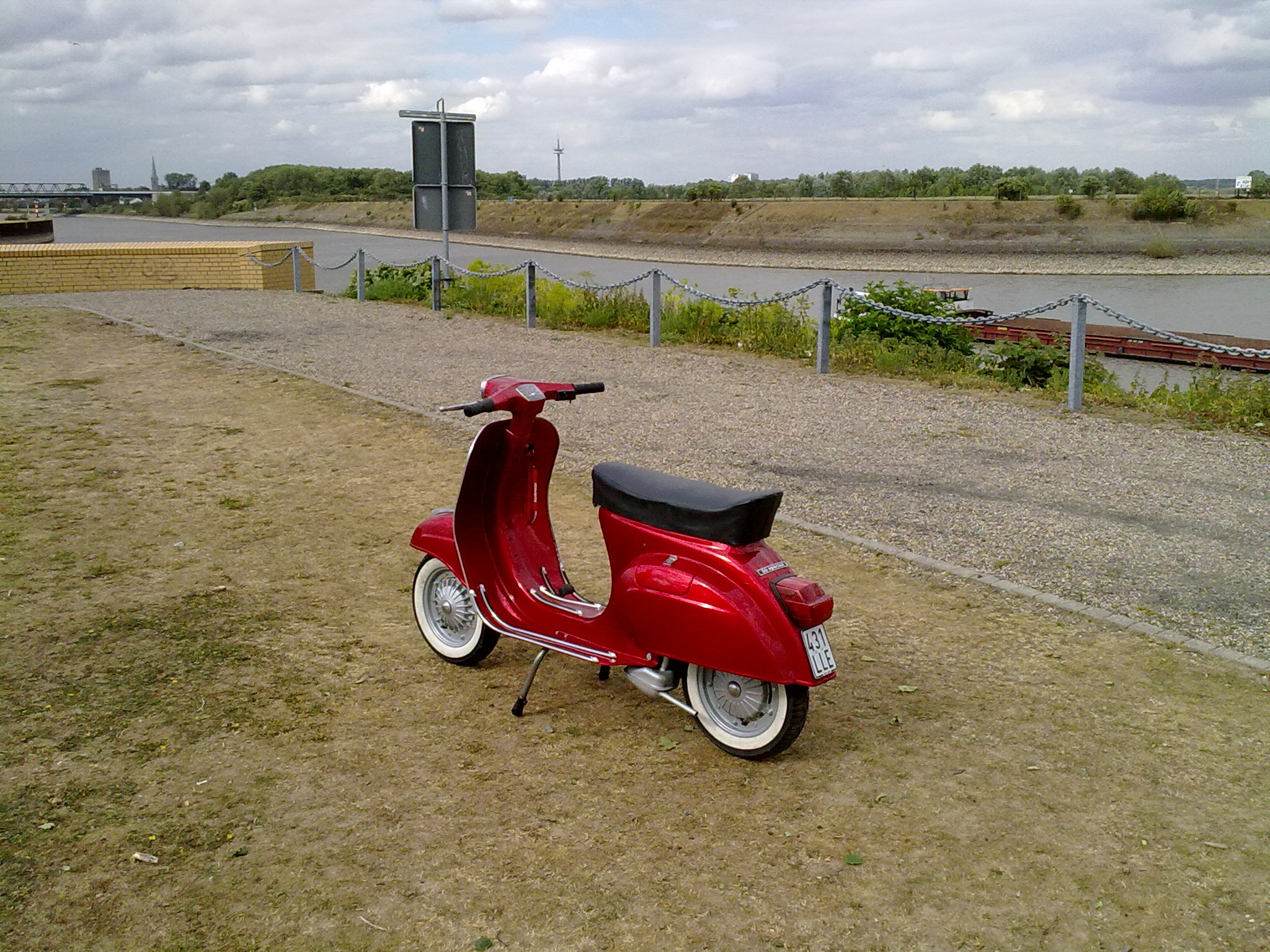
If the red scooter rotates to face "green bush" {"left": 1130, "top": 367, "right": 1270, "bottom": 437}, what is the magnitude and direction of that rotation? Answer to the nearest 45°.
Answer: approximately 90° to its right

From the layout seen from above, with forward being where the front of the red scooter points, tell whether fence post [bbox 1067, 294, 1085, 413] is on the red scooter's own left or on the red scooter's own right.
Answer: on the red scooter's own right

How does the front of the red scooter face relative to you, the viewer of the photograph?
facing away from the viewer and to the left of the viewer

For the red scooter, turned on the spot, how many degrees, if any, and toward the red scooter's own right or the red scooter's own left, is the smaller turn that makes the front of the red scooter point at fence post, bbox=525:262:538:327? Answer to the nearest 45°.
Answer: approximately 45° to the red scooter's own right

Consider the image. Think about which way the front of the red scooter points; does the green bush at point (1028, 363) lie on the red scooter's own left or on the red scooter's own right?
on the red scooter's own right

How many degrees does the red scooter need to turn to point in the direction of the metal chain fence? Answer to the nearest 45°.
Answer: approximately 45° to its right

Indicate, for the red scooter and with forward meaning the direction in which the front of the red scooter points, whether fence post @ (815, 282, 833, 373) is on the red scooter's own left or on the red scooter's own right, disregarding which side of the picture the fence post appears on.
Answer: on the red scooter's own right

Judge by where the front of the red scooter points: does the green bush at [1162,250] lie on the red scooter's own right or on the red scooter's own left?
on the red scooter's own right
